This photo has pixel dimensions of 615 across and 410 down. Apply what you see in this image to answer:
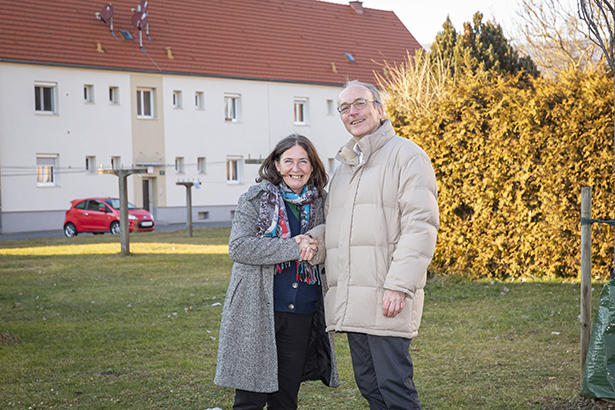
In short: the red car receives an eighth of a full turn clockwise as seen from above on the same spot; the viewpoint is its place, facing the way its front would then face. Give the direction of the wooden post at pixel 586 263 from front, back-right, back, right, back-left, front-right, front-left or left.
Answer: front

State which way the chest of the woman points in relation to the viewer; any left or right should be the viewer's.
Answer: facing the viewer and to the right of the viewer

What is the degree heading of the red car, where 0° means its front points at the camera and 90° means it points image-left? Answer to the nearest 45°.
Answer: approximately 315°

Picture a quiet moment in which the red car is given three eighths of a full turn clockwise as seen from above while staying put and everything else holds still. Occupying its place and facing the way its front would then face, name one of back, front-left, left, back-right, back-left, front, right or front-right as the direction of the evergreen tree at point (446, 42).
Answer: back-left

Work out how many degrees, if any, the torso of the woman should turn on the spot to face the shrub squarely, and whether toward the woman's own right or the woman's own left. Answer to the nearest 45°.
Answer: approximately 90° to the woman's own left

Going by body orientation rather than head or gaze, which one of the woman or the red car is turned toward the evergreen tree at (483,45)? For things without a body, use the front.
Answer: the red car

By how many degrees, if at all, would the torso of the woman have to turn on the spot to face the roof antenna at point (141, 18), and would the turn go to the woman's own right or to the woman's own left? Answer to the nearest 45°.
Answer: approximately 135° to the woman's own left

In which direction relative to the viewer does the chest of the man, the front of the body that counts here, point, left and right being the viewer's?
facing the viewer and to the left of the viewer

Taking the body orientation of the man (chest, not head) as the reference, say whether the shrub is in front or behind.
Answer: behind

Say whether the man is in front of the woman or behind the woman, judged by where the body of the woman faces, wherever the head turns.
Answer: in front
